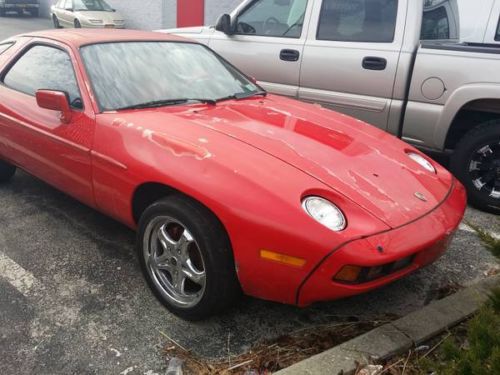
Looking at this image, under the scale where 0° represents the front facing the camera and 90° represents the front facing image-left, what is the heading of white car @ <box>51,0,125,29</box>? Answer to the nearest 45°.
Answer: approximately 315°

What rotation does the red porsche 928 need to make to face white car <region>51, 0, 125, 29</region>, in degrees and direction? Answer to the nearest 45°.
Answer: approximately 135° to its left

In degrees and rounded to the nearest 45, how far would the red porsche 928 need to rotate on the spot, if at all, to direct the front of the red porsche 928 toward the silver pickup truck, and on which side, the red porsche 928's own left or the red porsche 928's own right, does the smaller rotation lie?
approximately 90° to the red porsche 928's own left

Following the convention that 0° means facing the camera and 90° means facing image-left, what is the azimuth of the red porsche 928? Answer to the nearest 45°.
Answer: approximately 315°

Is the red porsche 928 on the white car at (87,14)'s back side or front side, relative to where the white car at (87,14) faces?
on the front side

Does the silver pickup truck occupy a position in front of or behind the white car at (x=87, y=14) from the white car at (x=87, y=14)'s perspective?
in front
